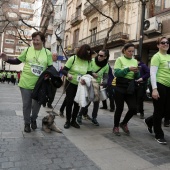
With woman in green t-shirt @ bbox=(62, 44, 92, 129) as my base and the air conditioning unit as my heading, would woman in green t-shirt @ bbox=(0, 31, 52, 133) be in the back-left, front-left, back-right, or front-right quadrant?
back-left

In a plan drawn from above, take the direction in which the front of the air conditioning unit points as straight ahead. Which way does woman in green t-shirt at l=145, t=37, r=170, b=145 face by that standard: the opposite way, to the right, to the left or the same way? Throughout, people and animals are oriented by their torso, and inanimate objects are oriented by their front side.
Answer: to the left

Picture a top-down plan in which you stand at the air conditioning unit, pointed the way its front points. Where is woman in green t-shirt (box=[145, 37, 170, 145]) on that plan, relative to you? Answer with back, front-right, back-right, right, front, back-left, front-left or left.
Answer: front-left

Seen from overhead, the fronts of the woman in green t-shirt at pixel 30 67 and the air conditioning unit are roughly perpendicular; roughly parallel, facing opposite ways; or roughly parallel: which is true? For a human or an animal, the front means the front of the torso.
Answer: roughly perpendicular

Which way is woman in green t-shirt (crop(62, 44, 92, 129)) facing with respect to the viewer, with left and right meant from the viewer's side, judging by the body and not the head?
facing the viewer and to the right of the viewer

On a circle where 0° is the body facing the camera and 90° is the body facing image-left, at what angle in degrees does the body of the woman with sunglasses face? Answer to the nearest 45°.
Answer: approximately 45°

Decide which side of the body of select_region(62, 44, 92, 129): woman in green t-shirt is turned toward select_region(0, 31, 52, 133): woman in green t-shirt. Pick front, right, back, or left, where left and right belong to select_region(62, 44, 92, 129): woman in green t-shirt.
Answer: right

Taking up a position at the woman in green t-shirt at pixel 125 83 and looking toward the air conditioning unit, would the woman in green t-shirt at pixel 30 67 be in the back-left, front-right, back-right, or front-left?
back-left

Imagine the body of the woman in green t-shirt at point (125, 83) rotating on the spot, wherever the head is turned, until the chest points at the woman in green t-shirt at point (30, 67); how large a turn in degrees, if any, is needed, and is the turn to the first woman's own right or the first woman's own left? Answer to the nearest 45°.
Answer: approximately 135° to the first woman's own right
